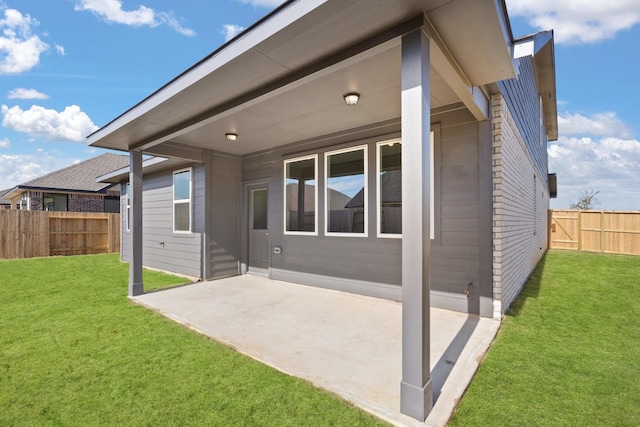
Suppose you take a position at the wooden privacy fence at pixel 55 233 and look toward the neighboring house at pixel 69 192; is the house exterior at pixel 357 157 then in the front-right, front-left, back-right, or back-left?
back-right

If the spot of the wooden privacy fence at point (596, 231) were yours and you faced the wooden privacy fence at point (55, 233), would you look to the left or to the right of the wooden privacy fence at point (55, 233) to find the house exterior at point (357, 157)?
left

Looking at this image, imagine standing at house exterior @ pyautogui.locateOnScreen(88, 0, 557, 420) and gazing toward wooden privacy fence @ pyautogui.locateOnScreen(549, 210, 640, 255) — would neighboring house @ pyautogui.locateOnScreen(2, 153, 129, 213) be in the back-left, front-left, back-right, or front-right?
back-left

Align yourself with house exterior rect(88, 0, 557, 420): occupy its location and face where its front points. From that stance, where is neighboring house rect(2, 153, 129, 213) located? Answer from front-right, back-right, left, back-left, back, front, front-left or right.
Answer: left
